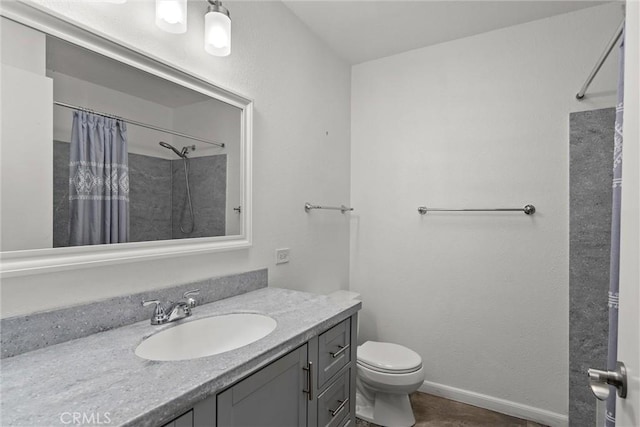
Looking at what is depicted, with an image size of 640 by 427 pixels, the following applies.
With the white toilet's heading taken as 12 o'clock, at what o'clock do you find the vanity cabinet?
The vanity cabinet is roughly at 2 o'clock from the white toilet.

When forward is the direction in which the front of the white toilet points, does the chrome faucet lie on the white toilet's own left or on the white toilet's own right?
on the white toilet's own right

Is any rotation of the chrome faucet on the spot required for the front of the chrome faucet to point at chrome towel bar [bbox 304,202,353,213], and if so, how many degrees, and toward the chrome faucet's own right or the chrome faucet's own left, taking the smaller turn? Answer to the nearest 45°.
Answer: approximately 90° to the chrome faucet's own left

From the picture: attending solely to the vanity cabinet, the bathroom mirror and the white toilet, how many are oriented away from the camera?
0

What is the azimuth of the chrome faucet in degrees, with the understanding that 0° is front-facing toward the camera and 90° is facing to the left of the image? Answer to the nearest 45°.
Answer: approximately 315°

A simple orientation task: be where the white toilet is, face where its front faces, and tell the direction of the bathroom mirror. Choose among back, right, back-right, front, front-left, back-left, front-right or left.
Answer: right

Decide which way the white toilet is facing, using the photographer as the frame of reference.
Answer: facing the viewer and to the right of the viewer
